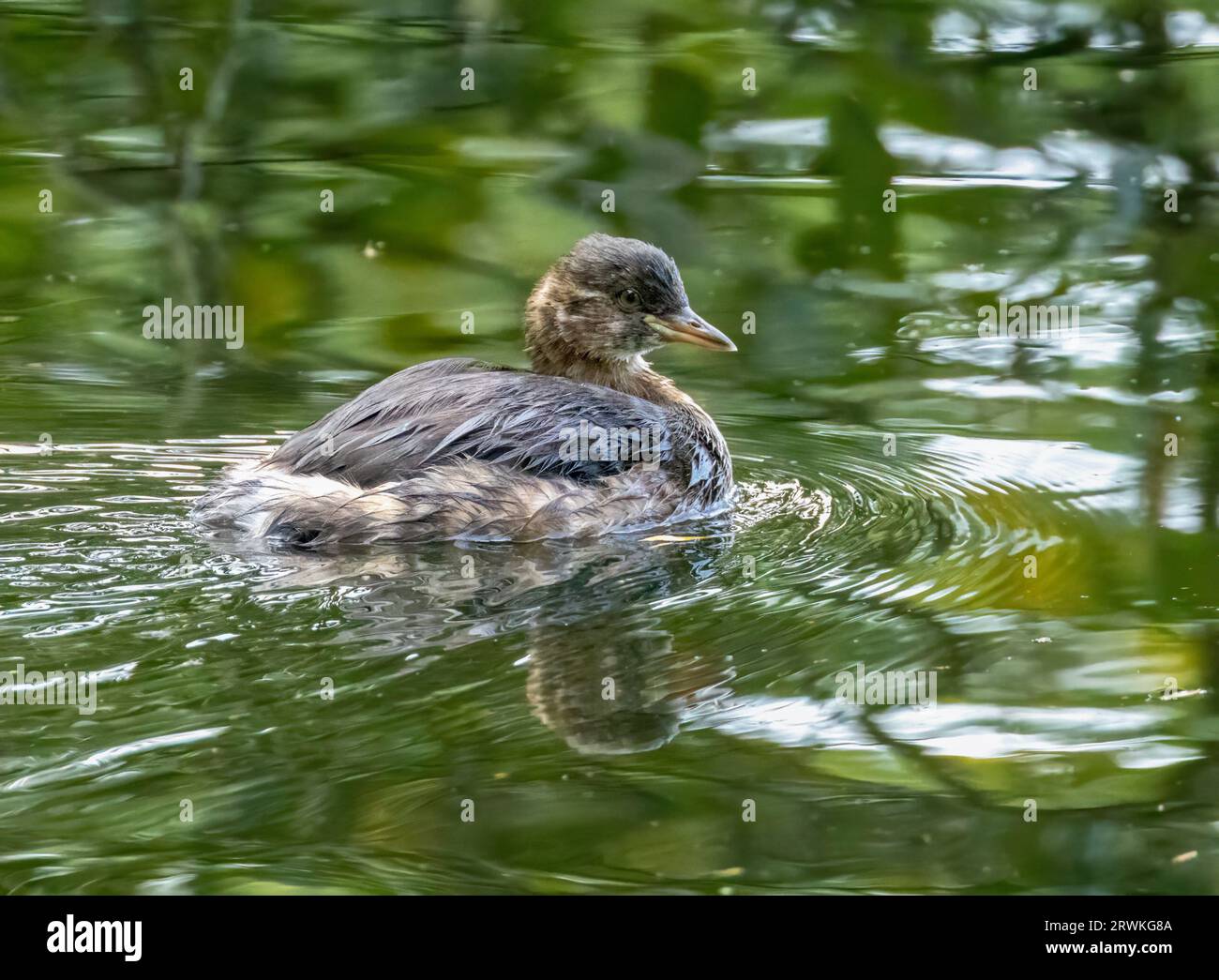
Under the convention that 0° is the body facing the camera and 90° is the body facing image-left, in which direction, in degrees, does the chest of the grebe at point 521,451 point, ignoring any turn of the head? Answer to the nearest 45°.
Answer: approximately 270°
